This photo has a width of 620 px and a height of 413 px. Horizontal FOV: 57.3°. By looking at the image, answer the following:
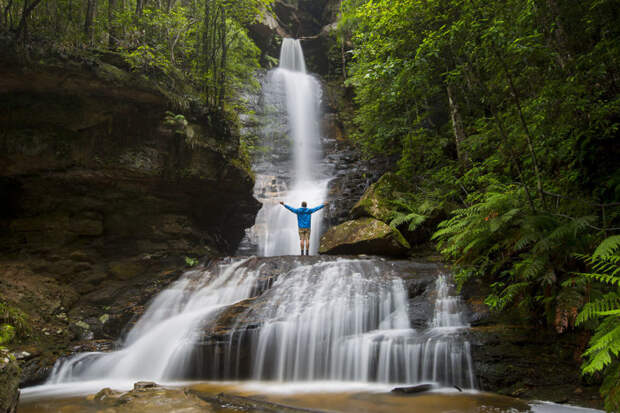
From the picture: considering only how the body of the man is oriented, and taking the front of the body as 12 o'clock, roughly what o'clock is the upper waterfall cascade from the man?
The upper waterfall cascade is roughly at 12 o'clock from the man.

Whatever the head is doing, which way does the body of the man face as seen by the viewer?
away from the camera

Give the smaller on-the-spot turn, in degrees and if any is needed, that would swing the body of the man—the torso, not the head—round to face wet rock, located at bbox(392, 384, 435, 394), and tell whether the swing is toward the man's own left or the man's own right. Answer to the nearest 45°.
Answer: approximately 180°

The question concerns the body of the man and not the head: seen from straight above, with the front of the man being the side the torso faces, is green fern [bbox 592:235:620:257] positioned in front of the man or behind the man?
behind

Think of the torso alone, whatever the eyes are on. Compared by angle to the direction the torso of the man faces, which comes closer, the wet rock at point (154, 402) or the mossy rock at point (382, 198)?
the mossy rock

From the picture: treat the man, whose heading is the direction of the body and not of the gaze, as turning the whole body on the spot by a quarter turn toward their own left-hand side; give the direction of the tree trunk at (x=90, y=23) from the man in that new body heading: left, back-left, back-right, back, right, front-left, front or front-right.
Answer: front-right

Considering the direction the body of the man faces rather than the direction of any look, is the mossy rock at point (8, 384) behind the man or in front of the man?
behind
